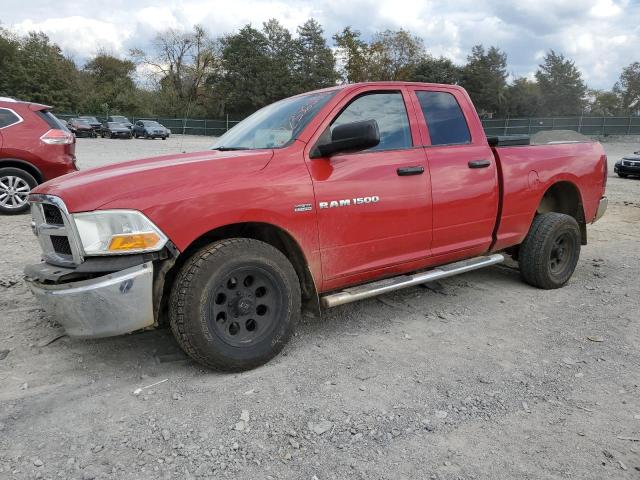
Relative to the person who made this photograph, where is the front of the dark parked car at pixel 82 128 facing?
facing the viewer and to the right of the viewer

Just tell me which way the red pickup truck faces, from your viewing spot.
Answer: facing the viewer and to the left of the viewer

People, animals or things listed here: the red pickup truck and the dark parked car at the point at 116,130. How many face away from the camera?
0

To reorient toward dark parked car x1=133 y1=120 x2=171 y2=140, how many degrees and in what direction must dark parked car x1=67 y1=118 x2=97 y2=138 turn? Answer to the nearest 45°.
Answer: approximately 45° to its left

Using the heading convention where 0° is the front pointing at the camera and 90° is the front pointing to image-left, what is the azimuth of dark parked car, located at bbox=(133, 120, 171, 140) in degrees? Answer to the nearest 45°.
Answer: approximately 315°

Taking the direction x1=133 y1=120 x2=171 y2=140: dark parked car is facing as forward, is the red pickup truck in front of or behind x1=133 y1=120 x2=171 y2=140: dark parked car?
in front

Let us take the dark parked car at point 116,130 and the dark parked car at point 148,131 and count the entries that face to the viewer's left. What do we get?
0

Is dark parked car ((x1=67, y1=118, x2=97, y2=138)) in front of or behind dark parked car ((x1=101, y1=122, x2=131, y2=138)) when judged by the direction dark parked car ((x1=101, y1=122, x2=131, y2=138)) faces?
behind

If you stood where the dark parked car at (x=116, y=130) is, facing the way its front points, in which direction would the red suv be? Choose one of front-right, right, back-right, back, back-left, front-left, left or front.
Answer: front-right

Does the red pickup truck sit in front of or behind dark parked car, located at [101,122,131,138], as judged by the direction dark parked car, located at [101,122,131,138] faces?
in front

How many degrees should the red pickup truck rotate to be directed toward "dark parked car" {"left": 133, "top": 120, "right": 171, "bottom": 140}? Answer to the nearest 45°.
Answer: approximately 135° to its right
